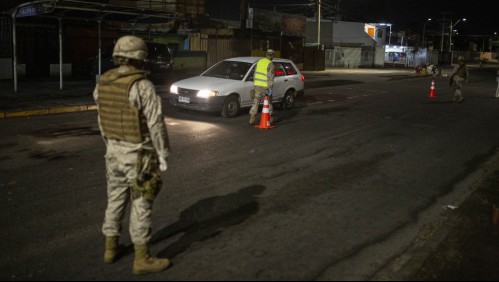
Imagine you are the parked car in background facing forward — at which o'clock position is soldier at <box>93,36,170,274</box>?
The soldier is roughly at 9 o'clock from the parked car in background.

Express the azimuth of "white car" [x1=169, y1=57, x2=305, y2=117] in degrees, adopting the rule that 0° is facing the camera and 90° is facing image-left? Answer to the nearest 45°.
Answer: approximately 45°

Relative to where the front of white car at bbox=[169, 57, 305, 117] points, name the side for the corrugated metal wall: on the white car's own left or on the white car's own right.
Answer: on the white car's own right

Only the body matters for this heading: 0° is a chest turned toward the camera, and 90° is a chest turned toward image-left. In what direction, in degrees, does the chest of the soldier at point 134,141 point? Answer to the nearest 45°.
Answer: approximately 225°

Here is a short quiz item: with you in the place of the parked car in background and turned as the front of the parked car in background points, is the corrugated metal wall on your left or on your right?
on your right

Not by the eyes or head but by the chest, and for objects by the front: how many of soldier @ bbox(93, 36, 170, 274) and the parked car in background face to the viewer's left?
1

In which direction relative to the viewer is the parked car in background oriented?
to the viewer's left

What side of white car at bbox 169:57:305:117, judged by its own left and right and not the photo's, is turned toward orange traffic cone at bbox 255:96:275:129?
left

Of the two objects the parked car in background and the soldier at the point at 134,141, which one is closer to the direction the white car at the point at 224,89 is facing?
the soldier
